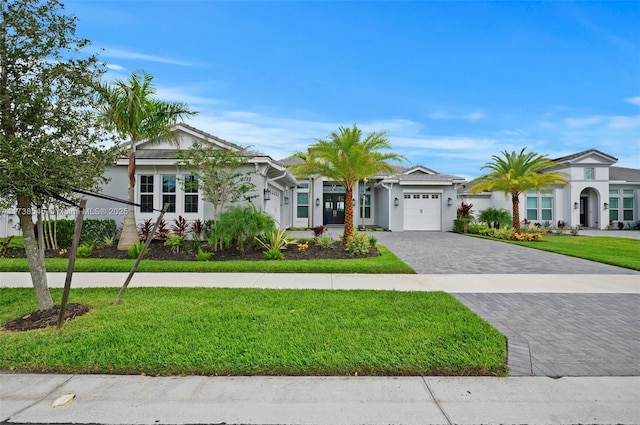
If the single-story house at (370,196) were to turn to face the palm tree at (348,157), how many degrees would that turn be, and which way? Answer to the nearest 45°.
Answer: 0° — it already faces it

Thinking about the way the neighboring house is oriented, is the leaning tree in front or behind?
in front

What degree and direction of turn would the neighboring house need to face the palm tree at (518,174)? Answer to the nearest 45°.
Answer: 0° — it already faces it

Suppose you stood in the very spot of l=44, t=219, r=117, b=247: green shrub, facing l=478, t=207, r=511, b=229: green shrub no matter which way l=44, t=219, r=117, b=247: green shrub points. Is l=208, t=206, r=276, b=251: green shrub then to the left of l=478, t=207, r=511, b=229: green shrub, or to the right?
right

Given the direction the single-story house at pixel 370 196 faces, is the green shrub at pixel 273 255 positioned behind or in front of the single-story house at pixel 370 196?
in front

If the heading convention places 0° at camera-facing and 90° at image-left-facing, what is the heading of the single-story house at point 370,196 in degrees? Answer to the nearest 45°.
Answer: approximately 0°

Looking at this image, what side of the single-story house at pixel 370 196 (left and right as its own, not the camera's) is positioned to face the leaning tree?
front

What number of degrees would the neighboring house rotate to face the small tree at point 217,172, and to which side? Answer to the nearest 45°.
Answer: approximately 45° to its right

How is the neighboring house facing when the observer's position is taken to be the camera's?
facing the viewer
